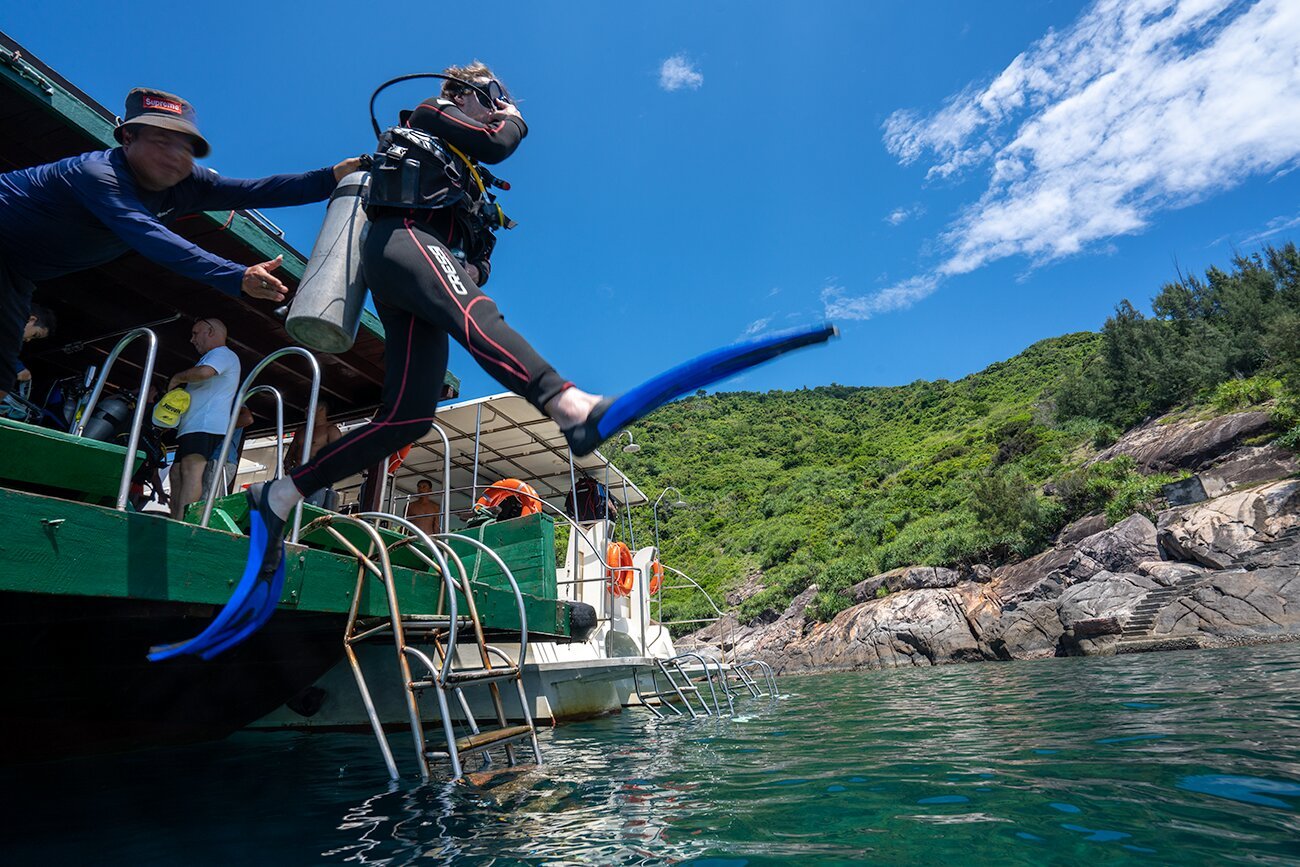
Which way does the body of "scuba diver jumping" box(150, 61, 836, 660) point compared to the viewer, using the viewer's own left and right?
facing to the right of the viewer

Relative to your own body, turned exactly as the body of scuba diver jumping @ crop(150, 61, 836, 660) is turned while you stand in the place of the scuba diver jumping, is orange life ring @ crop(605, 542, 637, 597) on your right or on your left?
on your left

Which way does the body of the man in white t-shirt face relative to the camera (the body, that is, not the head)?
to the viewer's left

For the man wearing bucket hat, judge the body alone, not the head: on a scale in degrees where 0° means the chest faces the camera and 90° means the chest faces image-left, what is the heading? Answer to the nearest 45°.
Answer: approximately 315°

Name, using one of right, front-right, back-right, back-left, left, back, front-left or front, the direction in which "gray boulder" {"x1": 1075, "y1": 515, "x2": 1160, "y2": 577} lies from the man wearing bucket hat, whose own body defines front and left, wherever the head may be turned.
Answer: front-left

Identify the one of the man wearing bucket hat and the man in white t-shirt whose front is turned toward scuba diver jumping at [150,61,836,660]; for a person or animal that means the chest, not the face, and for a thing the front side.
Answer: the man wearing bucket hat

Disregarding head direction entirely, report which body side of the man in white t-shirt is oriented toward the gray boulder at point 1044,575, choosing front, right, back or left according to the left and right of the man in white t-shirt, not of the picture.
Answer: back

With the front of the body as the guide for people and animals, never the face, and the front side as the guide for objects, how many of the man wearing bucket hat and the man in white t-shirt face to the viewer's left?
1
